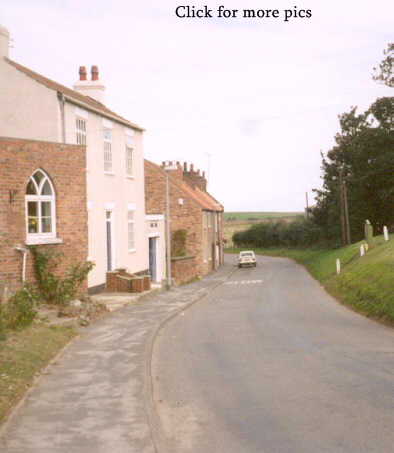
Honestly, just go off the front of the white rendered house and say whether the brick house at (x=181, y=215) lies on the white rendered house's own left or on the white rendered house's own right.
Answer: on the white rendered house's own left

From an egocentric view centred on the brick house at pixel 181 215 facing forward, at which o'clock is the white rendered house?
The white rendered house is roughly at 2 o'clock from the brick house.

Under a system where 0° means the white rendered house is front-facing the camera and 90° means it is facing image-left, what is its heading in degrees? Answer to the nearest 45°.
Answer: approximately 315°
